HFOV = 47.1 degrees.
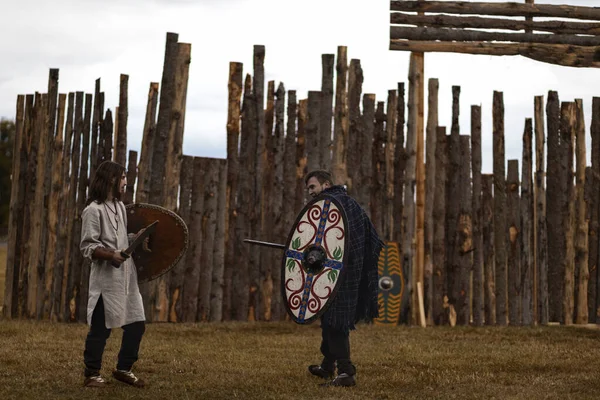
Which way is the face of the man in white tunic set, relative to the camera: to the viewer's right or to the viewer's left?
to the viewer's right

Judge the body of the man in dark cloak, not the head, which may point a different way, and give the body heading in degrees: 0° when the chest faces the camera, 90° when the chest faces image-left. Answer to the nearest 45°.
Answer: approximately 90°

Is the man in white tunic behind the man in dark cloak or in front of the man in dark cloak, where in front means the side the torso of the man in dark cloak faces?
in front
